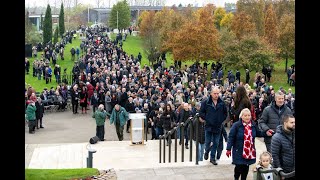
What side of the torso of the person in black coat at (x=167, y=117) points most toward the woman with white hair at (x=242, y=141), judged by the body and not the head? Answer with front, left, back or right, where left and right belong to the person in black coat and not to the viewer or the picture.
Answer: front

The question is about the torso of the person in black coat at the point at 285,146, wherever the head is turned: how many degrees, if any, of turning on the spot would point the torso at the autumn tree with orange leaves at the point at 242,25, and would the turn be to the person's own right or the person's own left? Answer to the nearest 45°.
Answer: approximately 135° to the person's own left

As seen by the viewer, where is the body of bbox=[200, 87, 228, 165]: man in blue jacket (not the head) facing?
toward the camera

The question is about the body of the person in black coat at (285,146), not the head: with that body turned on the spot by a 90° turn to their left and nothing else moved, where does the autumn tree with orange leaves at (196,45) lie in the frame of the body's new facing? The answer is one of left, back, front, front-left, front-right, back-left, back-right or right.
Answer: front-left

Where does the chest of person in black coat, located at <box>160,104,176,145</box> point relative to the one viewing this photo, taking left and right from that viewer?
facing the viewer

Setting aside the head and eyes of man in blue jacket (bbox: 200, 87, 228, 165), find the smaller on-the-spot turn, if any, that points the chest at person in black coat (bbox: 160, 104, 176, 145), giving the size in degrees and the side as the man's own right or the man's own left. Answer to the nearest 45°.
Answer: approximately 180°

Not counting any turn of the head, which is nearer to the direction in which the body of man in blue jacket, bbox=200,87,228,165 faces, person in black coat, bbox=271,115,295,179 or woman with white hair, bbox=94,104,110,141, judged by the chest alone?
the person in black coat

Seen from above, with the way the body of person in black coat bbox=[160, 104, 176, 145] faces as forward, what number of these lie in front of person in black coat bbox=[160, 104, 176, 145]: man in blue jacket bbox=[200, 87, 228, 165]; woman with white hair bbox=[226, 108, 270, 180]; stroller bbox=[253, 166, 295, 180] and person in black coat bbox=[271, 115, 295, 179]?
4

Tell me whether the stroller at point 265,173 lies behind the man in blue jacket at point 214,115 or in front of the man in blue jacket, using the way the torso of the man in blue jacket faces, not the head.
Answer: in front

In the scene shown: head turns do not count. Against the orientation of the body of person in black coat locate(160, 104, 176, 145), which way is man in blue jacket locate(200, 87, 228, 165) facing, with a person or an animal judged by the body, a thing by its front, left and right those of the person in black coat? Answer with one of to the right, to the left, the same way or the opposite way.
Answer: the same way

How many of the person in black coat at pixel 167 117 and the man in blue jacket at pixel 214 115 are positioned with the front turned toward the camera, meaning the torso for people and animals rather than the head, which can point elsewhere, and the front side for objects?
2

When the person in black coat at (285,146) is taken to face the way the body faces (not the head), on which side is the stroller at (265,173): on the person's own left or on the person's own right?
on the person's own right

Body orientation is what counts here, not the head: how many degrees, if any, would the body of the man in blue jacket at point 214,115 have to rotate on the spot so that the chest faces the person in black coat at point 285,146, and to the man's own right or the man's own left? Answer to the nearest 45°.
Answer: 0° — they already face them

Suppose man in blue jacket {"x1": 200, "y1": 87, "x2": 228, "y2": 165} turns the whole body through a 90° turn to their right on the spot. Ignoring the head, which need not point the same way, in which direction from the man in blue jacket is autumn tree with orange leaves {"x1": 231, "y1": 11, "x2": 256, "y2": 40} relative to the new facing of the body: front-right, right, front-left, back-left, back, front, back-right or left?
right
